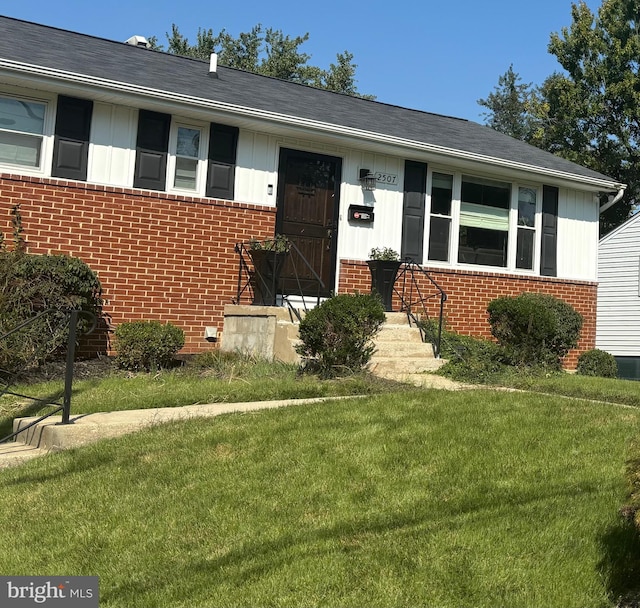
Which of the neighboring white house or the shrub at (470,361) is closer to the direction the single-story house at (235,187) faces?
the shrub

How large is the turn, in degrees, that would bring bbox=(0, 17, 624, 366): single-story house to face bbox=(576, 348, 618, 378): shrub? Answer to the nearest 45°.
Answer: approximately 45° to its left

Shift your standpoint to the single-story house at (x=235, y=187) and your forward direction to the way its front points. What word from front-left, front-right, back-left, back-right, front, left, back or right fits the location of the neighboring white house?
left

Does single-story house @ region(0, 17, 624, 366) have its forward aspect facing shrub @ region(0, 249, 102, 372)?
no

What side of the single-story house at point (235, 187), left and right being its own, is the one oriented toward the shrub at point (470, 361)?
front

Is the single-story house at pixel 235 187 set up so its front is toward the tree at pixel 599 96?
no

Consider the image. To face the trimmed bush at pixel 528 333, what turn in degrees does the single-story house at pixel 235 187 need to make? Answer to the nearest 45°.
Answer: approximately 45° to its left

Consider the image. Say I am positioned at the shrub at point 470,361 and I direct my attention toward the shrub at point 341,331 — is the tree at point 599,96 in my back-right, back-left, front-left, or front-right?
back-right

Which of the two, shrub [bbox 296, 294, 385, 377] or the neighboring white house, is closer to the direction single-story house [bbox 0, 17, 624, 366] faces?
the shrub

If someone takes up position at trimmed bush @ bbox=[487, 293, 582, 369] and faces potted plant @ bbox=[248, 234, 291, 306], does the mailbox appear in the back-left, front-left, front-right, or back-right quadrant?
front-right

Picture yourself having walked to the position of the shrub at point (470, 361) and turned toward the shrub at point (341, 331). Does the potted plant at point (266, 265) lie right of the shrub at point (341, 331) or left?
right

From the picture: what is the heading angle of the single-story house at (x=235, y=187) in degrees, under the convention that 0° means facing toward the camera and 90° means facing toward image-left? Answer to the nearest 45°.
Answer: approximately 315°

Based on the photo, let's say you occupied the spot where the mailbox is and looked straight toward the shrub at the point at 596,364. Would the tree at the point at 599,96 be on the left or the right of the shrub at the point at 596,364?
left

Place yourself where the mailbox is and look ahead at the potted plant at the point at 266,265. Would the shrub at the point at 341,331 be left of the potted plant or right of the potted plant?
left

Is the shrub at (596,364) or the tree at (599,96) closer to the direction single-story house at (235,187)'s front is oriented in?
the shrub

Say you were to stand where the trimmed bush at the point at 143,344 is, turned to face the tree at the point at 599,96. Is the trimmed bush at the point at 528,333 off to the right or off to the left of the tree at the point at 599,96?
right
